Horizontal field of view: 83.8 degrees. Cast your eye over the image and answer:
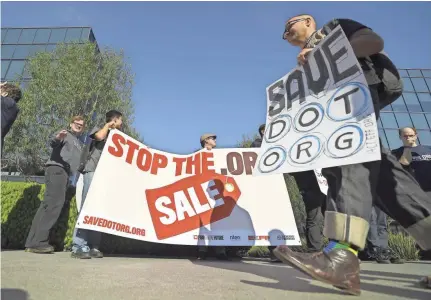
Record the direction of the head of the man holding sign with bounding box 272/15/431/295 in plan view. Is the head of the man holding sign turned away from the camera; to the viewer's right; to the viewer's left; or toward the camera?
to the viewer's left

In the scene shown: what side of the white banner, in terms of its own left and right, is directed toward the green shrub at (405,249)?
left

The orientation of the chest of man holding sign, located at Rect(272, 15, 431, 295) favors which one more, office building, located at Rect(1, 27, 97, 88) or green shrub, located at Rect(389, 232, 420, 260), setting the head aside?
the office building

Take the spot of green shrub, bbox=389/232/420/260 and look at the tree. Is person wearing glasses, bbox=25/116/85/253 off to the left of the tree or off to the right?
left

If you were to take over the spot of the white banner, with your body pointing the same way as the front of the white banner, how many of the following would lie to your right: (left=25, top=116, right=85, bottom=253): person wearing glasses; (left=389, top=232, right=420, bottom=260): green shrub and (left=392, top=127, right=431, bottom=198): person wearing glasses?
1

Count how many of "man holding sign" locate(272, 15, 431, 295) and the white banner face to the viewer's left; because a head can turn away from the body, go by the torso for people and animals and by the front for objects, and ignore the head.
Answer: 1

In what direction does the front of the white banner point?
toward the camera

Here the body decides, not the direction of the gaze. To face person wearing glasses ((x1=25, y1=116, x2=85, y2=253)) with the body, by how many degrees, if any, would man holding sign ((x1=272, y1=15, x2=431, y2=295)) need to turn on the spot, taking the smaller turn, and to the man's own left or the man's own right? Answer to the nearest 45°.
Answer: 0° — they already face them

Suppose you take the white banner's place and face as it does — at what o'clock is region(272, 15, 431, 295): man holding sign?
The man holding sign is roughly at 11 o'clock from the white banner.

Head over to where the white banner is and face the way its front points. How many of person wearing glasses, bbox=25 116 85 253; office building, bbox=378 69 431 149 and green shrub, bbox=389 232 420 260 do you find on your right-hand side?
1

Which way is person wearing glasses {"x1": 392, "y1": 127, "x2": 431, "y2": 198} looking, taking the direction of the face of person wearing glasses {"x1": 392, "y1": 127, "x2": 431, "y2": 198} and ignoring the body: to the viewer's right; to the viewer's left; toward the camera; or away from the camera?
toward the camera

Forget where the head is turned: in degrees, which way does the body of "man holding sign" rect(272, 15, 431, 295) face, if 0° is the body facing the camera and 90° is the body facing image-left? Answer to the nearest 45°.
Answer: approximately 90°

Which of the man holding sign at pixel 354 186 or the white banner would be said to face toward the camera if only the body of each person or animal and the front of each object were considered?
the white banner

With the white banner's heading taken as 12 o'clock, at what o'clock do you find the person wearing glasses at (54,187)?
The person wearing glasses is roughly at 3 o'clock from the white banner.
